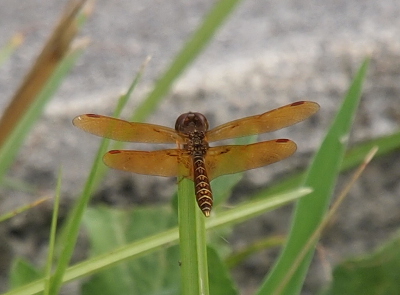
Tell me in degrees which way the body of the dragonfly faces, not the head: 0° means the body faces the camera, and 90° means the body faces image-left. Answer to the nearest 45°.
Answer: approximately 180°
